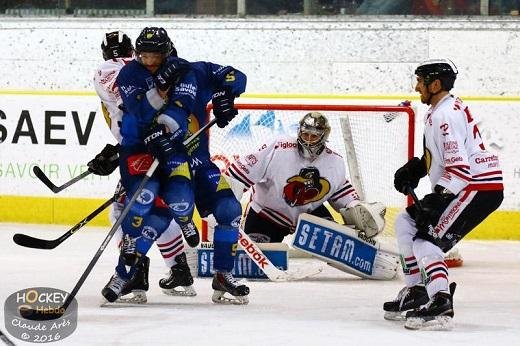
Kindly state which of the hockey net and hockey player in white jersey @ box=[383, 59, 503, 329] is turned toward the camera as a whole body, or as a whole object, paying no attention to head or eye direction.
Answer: the hockey net

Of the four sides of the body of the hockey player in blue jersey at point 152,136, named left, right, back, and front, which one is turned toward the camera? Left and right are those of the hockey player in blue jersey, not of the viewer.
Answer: front

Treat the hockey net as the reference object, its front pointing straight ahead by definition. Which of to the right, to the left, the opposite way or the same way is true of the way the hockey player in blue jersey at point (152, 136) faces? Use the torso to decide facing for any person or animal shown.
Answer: the same way

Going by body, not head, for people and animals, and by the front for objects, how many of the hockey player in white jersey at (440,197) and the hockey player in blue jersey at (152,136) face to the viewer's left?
1

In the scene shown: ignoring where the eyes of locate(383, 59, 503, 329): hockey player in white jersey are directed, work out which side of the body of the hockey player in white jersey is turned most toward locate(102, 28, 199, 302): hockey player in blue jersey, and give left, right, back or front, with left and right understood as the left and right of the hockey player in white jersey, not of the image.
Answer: front

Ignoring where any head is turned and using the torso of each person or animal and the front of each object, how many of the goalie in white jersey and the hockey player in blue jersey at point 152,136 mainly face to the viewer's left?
0

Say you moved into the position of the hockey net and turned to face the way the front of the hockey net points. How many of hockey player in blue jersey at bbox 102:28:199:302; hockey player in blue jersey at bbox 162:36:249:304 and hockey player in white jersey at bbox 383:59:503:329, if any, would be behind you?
0

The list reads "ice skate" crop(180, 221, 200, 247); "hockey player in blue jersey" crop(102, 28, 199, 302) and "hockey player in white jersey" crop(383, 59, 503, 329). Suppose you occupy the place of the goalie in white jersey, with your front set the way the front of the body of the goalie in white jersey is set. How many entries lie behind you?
0

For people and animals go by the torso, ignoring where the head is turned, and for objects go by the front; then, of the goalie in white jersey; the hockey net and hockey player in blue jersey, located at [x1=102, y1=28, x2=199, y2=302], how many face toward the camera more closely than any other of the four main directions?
3

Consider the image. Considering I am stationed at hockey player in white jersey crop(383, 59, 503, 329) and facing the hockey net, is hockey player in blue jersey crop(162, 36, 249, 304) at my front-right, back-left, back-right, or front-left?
front-left

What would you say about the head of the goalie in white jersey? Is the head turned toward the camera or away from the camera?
toward the camera

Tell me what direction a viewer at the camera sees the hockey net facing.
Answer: facing the viewer
